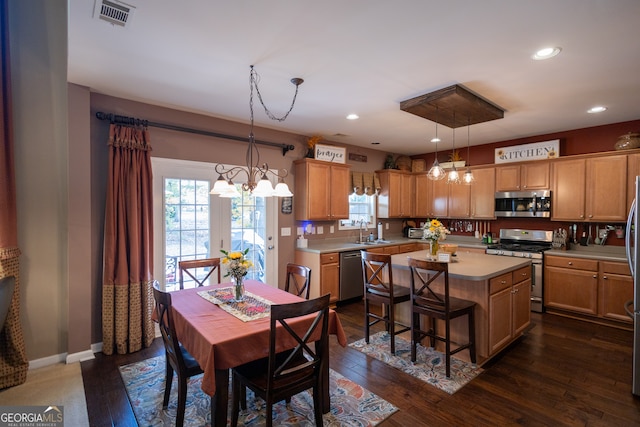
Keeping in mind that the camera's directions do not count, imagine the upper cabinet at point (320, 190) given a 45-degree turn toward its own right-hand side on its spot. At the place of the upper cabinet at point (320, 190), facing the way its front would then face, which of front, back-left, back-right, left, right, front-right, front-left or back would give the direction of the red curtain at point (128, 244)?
front-right

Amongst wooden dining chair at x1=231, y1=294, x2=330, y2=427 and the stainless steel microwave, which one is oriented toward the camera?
the stainless steel microwave

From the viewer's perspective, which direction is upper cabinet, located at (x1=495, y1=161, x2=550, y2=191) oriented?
toward the camera

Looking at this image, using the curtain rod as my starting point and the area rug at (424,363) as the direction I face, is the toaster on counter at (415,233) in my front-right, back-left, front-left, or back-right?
front-left

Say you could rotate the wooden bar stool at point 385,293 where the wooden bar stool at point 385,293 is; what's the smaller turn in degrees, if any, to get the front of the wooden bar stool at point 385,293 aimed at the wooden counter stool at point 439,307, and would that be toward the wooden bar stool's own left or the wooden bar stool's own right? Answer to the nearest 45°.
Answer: approximately 90° to the wooden bar stool's own right

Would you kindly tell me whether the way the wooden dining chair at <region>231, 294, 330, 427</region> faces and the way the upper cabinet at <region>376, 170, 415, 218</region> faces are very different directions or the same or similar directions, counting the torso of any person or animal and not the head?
very different directions

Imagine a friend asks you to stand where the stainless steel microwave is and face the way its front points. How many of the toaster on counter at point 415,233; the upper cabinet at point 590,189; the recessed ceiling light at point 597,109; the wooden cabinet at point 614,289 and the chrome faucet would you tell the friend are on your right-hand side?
2

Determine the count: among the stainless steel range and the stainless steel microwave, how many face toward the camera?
2

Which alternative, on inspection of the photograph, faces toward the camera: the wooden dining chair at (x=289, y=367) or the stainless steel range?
the stainless steel range

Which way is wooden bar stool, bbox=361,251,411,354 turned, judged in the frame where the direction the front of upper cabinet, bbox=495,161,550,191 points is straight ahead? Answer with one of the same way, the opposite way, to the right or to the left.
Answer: the opposite way

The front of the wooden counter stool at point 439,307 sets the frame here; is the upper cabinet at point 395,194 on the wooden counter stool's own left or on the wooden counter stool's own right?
on the wooden counter stool's own left

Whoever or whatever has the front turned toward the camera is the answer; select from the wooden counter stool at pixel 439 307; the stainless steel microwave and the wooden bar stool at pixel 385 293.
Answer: the stainless steel microwave

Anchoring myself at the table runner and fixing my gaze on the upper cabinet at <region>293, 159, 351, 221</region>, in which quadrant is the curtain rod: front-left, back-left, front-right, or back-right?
front-left

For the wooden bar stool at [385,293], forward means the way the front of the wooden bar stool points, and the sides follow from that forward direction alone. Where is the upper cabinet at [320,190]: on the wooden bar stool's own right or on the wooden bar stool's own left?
on the wooden bar stool's own left

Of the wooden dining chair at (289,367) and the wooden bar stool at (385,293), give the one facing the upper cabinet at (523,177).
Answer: the wooden bar stool at (385,293)

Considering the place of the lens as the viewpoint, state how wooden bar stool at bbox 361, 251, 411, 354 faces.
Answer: facing away from the viewer and to the right of the viewer

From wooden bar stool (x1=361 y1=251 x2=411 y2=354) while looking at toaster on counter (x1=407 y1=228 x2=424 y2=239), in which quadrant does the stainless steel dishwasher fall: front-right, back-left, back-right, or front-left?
front-left

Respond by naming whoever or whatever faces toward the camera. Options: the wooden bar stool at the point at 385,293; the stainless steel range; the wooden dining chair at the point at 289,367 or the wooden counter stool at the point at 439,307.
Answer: the stainless steel range

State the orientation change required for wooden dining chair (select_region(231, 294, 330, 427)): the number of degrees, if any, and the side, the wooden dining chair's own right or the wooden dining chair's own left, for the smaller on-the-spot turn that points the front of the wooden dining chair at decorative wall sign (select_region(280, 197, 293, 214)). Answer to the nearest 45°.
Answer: approximately 45° to the wooden dining chair's own right
